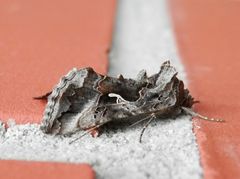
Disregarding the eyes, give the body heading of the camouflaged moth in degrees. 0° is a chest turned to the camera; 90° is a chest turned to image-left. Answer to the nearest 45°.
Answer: approximately 270°
